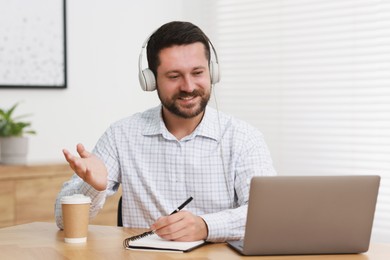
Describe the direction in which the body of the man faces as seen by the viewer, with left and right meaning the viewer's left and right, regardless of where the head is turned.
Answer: facing the viewer

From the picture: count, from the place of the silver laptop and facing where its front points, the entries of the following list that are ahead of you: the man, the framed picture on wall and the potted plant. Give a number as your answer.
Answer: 3

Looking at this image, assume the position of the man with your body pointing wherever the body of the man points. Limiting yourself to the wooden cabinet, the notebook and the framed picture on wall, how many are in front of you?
1

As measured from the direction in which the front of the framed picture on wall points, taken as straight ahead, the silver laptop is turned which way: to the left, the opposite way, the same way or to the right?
the opposite way

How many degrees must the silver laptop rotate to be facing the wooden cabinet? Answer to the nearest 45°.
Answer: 0° — it already faces it

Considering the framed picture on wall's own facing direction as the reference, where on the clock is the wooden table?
The wooden table is roughly at 12 o'clock from the framed picture on wall.

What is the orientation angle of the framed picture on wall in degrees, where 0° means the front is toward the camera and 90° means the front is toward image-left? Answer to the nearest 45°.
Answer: approximately 0°

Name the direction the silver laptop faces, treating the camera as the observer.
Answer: facing away from the viewer and to the left of the viewer

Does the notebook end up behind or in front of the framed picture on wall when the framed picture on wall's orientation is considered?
in front

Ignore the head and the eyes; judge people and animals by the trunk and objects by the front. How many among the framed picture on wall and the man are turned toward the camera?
2
